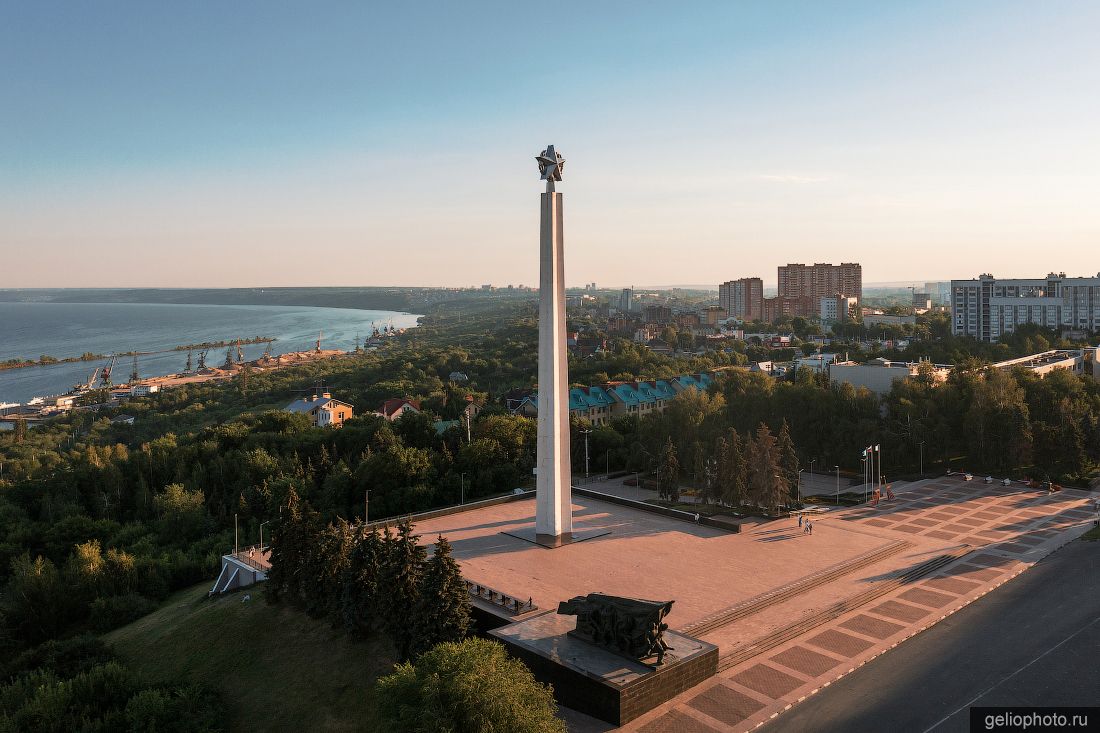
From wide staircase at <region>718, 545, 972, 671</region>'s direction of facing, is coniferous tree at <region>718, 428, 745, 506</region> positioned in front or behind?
behind

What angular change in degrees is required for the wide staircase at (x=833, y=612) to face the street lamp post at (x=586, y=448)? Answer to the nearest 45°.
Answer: approximately 180°

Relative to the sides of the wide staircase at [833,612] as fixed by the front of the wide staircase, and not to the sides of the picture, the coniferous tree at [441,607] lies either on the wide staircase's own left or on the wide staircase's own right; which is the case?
on the wide staircase's own right

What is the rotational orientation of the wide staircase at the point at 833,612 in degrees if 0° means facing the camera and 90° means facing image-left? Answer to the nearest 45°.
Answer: approximately 315°

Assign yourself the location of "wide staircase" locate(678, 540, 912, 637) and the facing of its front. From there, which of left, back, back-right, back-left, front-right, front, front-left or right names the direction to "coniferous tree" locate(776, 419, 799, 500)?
back-left

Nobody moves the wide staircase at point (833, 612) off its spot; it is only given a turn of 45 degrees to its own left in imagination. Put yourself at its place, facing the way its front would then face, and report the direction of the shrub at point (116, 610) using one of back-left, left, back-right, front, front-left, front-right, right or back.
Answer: back

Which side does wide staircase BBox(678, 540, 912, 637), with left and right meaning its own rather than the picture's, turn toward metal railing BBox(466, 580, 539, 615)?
right

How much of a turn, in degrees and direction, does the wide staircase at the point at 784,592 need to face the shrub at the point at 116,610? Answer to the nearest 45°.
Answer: approximately 135° to its right

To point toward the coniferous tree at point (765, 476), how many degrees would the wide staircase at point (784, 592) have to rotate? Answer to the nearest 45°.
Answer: approximately 135° to its left

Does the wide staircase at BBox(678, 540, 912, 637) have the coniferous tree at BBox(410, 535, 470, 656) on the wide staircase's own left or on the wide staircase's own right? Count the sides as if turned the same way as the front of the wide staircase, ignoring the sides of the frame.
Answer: on the wide staircase's own right
